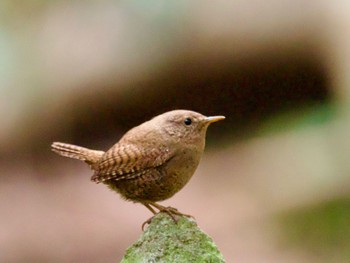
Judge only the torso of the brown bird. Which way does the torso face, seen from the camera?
to the viewer's right
